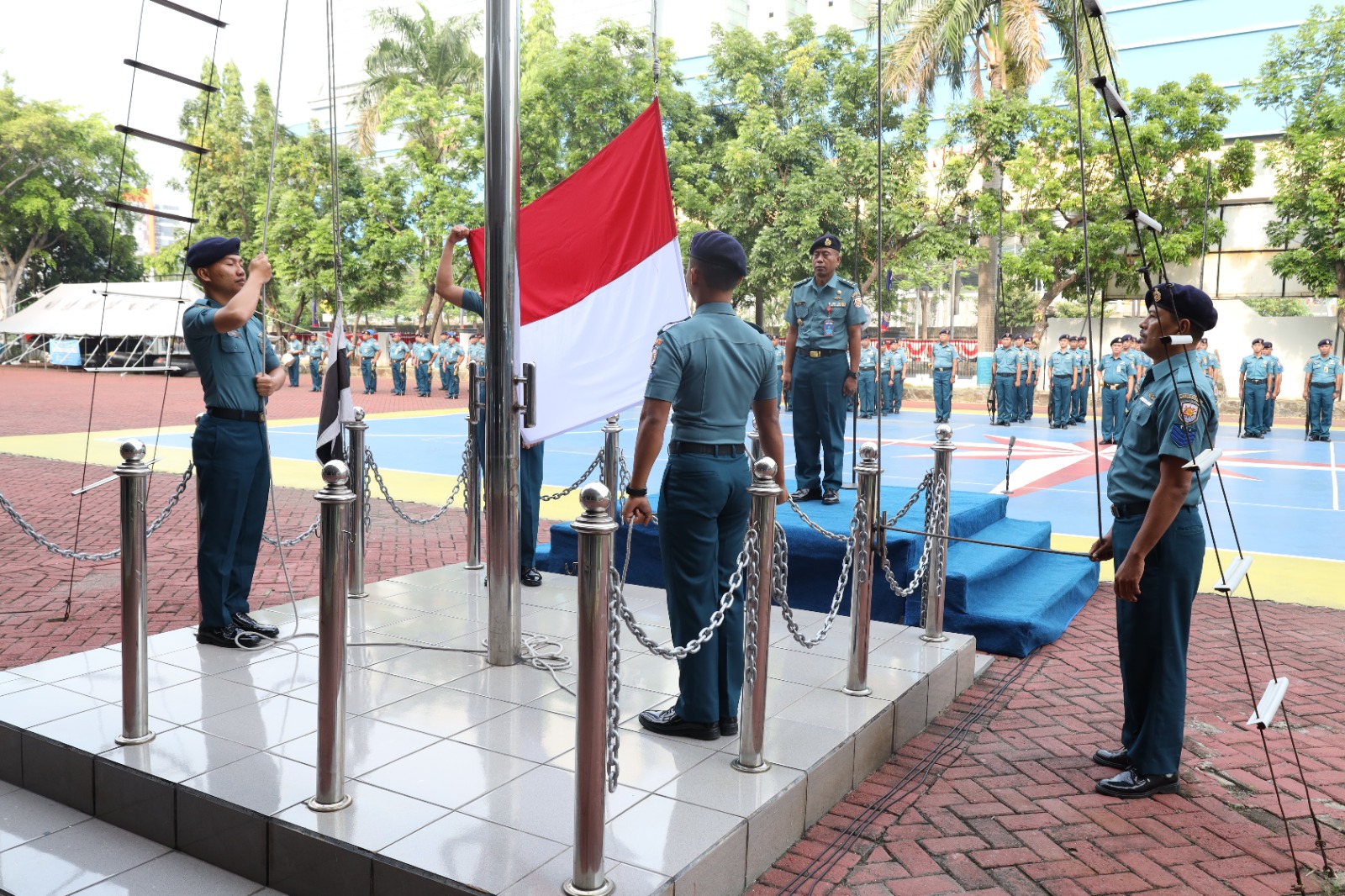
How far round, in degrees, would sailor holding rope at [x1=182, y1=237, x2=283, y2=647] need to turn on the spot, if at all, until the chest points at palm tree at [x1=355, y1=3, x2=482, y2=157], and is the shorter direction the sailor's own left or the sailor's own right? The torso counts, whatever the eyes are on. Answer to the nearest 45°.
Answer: approximately 135° to the sailor's own left

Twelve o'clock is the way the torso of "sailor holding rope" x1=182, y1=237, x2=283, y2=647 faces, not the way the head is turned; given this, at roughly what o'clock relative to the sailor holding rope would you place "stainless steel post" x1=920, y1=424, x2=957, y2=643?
The stainless steel post is roughly at 11 o'clock from the sailor holding rope.

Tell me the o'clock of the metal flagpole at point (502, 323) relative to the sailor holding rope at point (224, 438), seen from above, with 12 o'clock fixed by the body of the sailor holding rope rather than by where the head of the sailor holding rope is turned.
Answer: The metal flagpole is roughly at 12 o'clock from the sailor holding rope.

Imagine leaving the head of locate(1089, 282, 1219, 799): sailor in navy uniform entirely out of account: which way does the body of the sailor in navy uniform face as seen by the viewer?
to the viewer's left

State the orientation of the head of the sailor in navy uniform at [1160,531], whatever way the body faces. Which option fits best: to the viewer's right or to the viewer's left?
to the viewer's left

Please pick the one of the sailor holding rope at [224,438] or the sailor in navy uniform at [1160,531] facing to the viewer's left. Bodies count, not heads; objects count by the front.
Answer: the sailor in navy uniform

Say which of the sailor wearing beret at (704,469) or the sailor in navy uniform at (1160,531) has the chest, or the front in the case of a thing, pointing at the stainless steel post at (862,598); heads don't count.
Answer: the sailor in navy uniform

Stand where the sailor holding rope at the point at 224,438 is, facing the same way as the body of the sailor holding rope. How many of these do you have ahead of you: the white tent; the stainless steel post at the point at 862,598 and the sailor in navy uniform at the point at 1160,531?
2

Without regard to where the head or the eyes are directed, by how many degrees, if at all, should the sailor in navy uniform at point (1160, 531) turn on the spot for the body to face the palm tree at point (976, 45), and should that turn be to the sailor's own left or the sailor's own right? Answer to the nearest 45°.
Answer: approximately 90° to the sailor's own right

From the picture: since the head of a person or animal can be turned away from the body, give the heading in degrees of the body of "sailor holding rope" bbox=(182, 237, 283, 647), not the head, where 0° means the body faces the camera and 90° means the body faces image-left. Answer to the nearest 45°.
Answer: approximately 315°

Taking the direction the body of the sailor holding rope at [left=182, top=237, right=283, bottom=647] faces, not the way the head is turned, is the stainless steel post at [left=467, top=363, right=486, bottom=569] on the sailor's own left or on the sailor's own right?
on the sailor's own left

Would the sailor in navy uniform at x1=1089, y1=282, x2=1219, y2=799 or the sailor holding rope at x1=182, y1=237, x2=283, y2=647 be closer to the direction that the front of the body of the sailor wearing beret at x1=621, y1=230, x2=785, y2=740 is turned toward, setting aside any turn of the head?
the sailor holding rope

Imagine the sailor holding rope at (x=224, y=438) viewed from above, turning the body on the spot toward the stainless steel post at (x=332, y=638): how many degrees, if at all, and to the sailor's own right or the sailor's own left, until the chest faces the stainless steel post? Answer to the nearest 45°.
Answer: approximately 45° to the sailor's own right

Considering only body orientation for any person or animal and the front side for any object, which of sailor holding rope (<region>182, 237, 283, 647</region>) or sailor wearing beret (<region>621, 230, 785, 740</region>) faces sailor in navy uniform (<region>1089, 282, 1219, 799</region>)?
the sailor holding rope

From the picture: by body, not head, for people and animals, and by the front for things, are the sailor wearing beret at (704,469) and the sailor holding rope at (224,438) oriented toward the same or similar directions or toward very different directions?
very different directions
